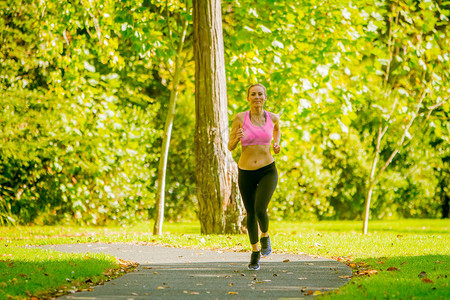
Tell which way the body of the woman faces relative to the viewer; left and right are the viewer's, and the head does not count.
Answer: facing the viewer

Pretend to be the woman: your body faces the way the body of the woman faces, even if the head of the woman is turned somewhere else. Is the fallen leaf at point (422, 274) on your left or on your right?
on your left
